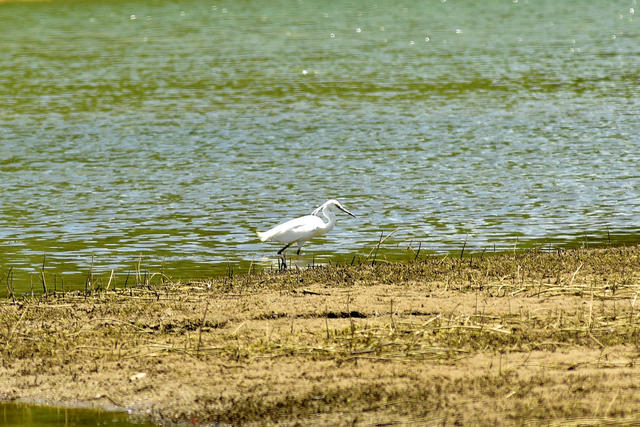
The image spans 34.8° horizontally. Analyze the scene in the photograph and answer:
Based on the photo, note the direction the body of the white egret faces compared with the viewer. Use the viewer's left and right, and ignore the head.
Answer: facing to the right of the viewer
